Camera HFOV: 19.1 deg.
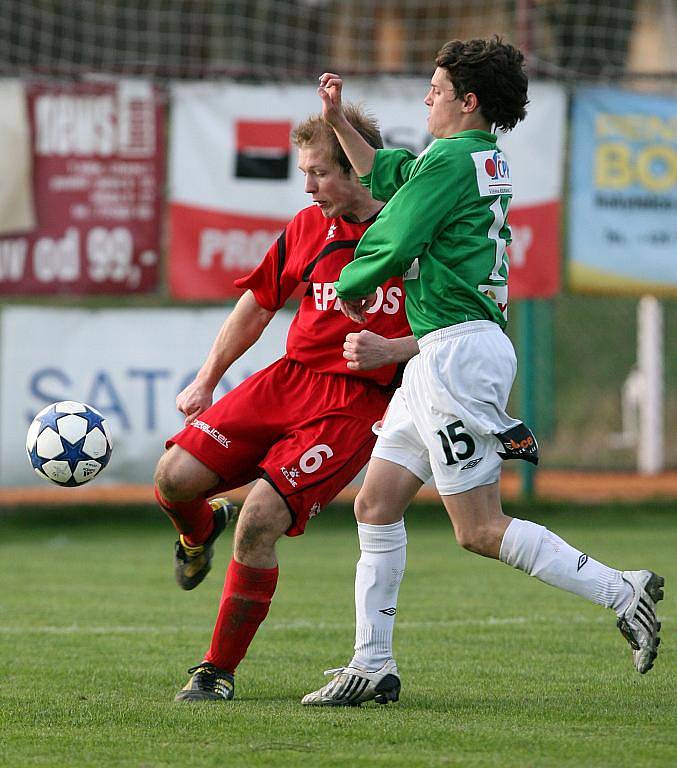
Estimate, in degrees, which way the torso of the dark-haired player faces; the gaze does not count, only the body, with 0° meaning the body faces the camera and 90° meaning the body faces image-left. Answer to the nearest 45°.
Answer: approximately 90°

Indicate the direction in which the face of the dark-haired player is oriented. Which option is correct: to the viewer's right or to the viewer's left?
to the viewer's left

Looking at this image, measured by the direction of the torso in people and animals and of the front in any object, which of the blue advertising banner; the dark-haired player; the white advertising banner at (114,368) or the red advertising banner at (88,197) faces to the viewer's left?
the dark-haired player

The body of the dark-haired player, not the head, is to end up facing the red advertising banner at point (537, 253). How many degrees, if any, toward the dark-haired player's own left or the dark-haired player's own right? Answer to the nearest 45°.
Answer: approximately 90° to the dark-haired player's own right

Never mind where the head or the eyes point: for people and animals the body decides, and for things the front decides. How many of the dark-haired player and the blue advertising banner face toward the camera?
1

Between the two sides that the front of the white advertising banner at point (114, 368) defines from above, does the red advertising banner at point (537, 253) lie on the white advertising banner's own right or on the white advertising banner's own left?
on the white advertising banner's own left

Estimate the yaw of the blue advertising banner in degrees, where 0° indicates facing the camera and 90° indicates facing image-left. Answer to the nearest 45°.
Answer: approximately 0°

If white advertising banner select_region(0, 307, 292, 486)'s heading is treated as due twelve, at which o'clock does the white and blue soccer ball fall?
The white and blue soccer ball is roughly at 12 o'clock from the white advertising banner.
